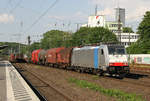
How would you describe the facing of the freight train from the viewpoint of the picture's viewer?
facing the viewer and to the right of the viewer
